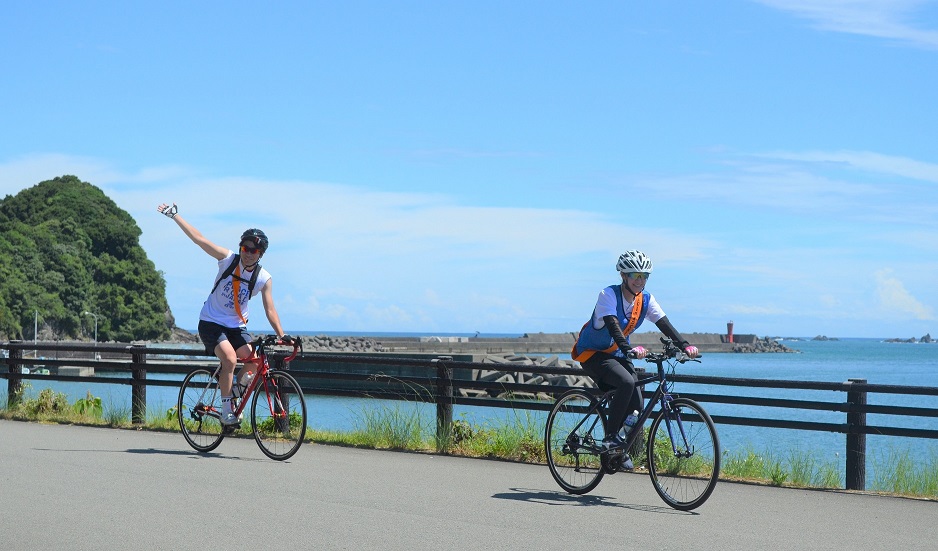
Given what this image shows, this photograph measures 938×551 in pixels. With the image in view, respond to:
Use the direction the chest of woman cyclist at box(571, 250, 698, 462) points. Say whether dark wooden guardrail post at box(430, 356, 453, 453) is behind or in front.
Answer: behind

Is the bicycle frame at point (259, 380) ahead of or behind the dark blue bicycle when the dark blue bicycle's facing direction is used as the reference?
behind

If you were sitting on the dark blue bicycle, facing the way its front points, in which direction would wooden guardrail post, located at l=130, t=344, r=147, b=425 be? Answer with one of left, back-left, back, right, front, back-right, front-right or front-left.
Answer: back

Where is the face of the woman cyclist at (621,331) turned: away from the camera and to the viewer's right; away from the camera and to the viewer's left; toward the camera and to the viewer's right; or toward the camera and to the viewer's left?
toward the camera and to the viewer's right

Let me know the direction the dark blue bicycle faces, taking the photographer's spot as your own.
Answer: facing the viewer and to the right of the viewer
